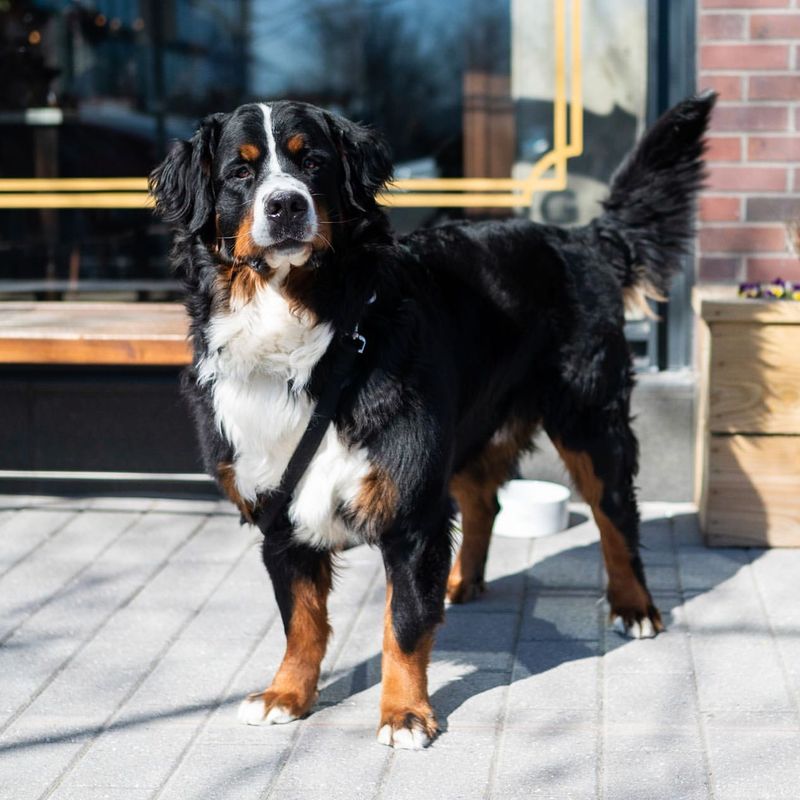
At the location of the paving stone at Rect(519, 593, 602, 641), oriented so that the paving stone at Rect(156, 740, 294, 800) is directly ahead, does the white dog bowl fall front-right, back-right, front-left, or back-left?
back-right

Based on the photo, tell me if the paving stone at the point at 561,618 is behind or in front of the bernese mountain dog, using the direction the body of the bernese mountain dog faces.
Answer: behind

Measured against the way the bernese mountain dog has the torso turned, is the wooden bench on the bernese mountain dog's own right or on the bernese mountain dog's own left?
on the bernese mountain dog's own right

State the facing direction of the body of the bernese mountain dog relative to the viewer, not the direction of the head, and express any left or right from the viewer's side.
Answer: facing the viewer and to the left of the viewer

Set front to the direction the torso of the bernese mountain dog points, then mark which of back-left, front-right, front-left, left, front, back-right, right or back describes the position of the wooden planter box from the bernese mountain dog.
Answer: back

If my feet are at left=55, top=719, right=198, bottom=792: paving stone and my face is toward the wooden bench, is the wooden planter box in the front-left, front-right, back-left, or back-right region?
front-right
